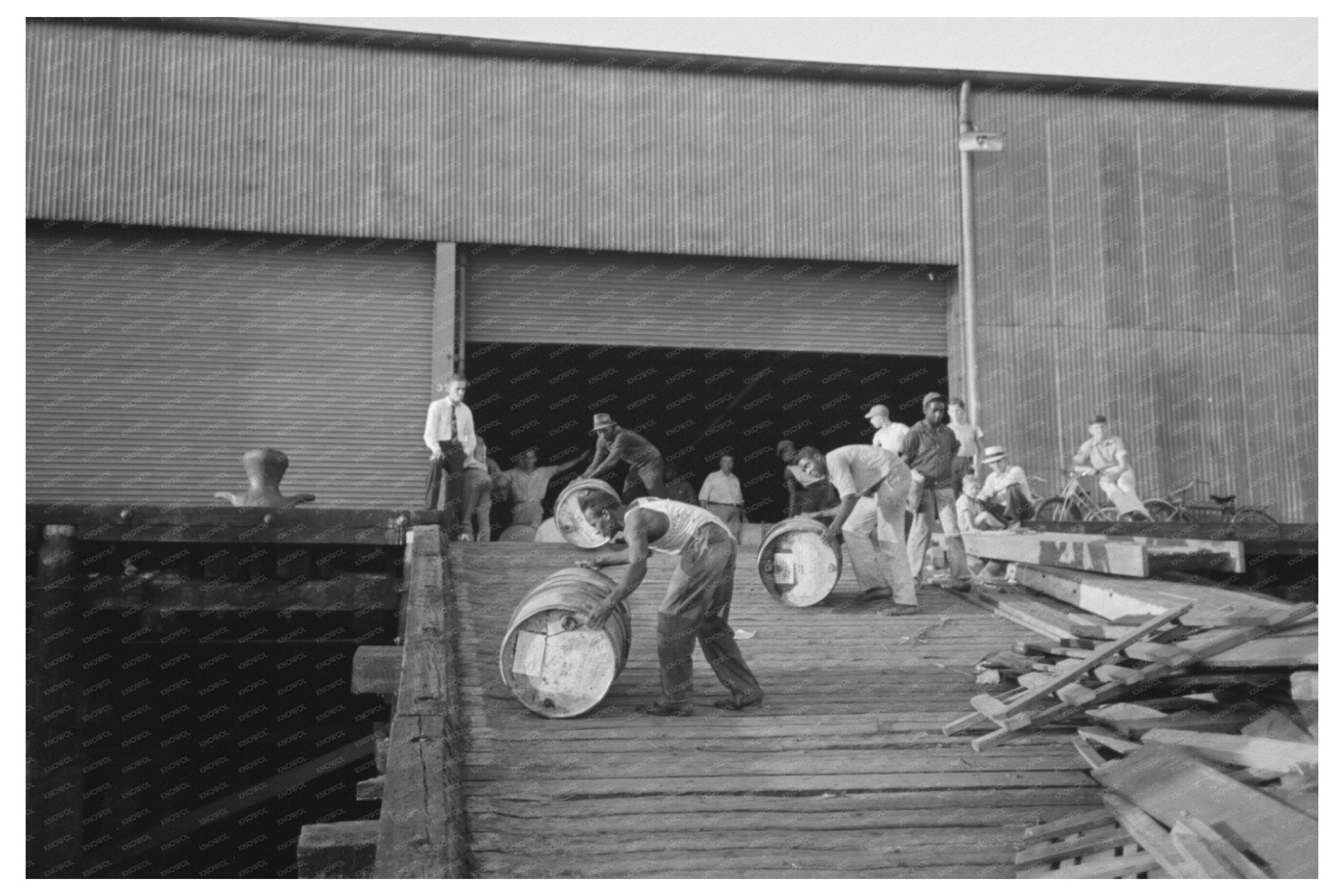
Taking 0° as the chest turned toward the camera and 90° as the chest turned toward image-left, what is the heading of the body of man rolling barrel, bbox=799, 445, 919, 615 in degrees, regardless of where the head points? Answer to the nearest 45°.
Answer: approximately 90°

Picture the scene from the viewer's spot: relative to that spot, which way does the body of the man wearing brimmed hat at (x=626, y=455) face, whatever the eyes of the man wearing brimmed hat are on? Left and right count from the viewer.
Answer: facing to the left of the viewer

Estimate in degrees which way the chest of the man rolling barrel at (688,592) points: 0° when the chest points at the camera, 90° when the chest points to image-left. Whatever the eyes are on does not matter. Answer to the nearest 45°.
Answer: approximately 90°

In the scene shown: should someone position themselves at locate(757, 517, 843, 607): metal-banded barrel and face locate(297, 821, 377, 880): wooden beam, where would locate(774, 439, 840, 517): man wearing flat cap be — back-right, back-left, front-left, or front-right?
back-right

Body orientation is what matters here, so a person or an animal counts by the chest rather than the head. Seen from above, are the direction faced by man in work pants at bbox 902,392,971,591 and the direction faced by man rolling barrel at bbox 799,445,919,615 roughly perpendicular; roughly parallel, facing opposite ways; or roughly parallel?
roughly perpendicular

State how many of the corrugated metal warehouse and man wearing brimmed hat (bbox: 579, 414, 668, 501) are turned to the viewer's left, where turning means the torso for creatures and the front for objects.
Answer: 1

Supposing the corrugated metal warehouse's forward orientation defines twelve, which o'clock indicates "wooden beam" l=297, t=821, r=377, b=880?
The wooden beam is roughly at 12 o'clock from the corrugated metal warehouse.

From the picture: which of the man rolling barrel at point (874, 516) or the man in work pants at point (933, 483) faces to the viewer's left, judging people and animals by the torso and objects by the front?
the man rolling barrel

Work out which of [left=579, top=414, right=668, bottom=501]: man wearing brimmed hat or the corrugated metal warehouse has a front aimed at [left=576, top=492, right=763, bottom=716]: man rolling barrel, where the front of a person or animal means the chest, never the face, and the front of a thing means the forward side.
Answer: the corrugated metal warehouse
